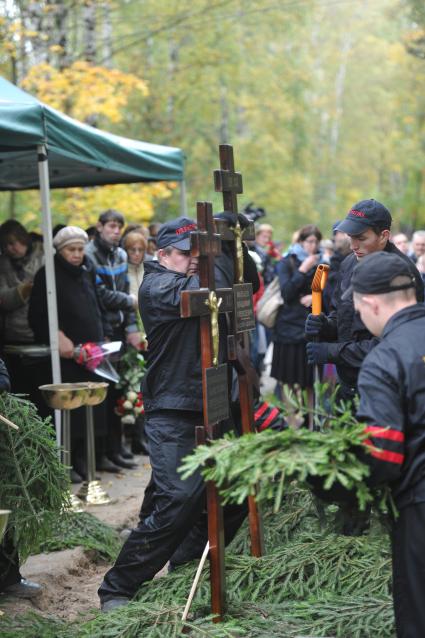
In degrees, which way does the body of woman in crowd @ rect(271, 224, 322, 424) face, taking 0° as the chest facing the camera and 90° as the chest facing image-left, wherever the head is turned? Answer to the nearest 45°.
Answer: approximately 315°

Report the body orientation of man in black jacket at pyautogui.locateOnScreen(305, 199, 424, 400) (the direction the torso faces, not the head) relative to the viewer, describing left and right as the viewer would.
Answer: facing the viewer and to the left of the viewer

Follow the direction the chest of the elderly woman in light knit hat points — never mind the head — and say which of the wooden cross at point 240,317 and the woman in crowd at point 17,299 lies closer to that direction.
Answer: the wooden cross

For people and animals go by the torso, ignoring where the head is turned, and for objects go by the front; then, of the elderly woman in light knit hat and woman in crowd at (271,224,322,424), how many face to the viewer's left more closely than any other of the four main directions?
0

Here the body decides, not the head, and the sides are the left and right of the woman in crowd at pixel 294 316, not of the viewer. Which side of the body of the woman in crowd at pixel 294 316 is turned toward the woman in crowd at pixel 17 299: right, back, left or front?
right

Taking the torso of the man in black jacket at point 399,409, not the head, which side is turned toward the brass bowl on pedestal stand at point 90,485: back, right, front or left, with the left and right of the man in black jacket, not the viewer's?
front

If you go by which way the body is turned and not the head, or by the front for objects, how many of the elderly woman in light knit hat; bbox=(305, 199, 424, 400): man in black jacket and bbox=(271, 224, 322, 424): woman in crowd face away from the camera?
0

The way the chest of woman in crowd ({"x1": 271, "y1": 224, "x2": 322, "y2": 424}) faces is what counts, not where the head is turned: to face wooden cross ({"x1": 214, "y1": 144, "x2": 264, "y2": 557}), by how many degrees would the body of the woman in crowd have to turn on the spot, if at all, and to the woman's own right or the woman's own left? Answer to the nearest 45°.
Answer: approximately 45° to the woman's own right

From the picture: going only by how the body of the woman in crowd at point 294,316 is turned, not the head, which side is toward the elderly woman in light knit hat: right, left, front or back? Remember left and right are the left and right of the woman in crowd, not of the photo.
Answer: right

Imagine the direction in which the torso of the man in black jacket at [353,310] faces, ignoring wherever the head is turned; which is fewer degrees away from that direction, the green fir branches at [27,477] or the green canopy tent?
the green fir branches

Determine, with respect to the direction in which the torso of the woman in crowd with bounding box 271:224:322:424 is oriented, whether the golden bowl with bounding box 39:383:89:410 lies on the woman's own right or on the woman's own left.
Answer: on the woman's own right

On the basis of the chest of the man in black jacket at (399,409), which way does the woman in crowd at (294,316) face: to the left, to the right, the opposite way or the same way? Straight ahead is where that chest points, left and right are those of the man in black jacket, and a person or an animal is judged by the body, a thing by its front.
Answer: the opposite way

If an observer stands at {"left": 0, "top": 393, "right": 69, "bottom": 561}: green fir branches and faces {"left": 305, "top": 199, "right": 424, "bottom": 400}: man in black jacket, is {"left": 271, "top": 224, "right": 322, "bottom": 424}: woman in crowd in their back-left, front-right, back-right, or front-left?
front-left

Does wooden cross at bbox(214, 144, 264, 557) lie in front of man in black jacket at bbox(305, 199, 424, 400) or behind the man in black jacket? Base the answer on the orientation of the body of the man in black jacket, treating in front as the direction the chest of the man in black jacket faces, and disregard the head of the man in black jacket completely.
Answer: in front

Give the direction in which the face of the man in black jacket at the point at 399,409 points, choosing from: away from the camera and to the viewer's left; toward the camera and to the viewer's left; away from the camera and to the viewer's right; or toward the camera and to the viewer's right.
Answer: away from the camera and to the viewer's left
